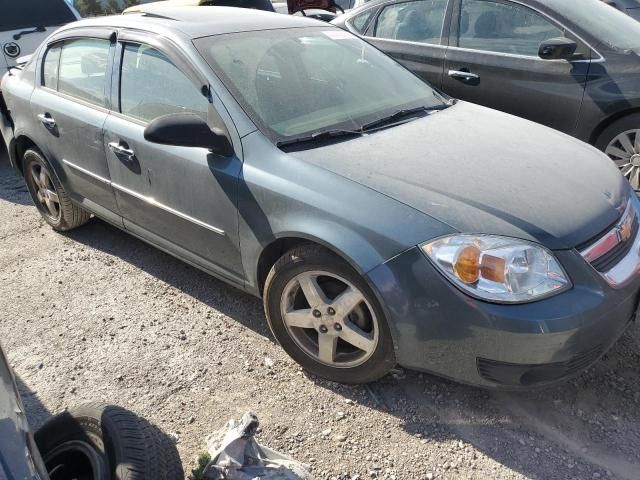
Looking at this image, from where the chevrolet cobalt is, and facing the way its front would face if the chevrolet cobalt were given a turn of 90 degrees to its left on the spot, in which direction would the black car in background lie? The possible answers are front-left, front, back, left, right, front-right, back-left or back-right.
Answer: front

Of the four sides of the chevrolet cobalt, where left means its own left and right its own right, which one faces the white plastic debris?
right

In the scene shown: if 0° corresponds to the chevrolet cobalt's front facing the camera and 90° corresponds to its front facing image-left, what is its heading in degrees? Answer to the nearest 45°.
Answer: approximately 315°

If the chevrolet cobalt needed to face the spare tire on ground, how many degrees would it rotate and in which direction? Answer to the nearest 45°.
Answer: approximately 90° to its right
